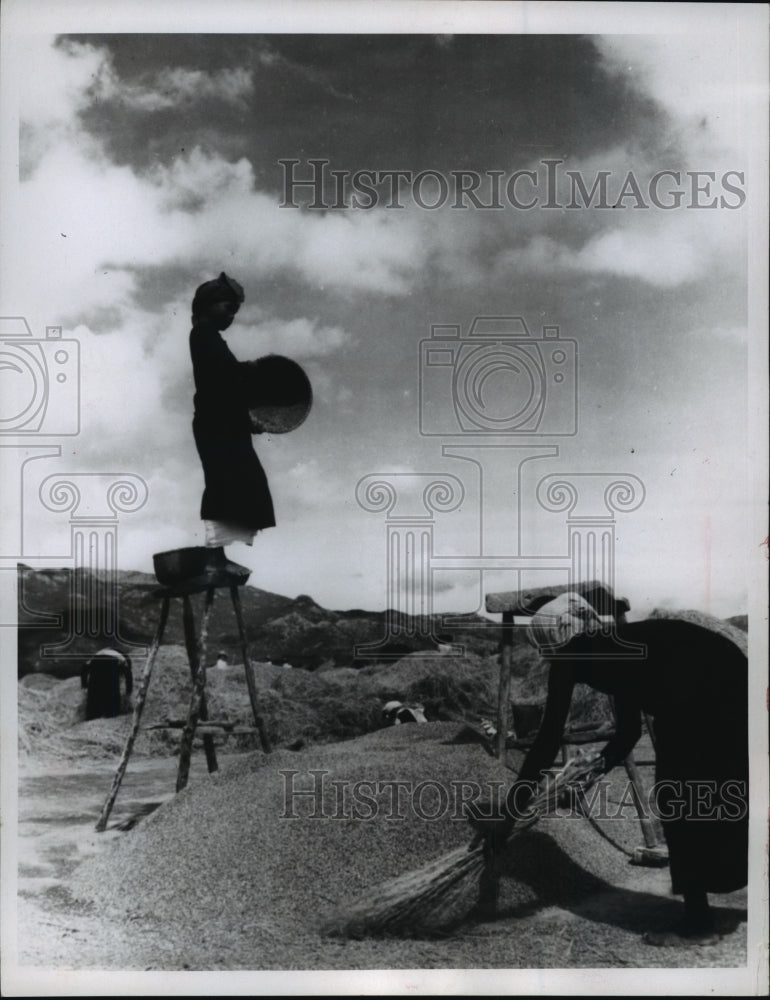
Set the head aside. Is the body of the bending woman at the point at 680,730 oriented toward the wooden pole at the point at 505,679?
yes

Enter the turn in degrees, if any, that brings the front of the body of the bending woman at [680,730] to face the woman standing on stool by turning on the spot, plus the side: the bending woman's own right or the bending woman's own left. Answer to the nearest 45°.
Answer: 0° — they already face them

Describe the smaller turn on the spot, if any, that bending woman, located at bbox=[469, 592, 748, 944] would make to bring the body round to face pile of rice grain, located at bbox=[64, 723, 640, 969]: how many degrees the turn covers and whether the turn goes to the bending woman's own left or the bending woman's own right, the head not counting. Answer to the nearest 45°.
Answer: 0° — they already face it

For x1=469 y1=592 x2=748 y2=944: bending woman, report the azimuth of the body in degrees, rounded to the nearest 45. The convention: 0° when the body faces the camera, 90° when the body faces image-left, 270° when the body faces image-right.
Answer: approximately 90°
